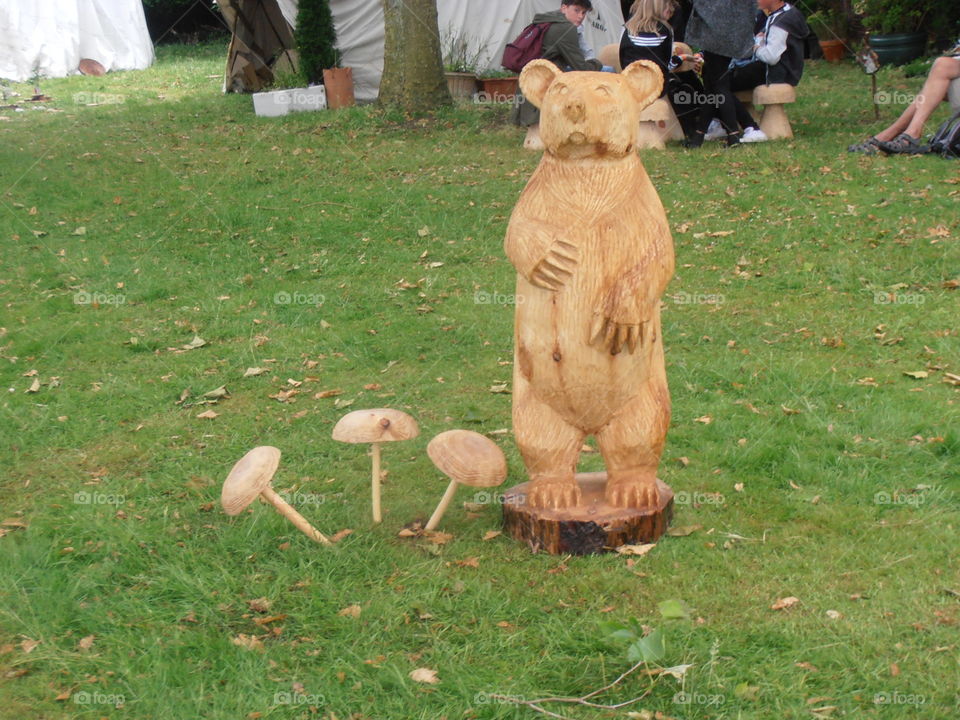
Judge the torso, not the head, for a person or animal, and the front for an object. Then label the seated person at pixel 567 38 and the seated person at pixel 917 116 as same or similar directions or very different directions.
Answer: very different directions

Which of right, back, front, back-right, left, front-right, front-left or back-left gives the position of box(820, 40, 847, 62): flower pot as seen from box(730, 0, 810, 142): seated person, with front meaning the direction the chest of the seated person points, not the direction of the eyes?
right

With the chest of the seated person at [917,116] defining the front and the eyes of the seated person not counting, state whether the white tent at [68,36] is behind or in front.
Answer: in front

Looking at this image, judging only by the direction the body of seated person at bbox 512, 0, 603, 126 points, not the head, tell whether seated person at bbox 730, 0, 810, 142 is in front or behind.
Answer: in front

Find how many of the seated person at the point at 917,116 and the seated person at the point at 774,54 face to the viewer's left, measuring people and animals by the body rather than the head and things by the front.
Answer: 2

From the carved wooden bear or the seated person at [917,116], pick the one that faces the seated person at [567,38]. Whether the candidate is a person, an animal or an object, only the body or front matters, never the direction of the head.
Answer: the seated person at [917,116]

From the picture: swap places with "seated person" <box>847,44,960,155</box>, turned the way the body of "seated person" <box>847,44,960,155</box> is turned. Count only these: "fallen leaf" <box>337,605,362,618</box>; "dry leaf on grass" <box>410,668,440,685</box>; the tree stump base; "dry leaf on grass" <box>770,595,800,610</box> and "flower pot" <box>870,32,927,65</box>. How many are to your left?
4

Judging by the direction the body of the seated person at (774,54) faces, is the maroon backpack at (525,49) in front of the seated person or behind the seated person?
in front

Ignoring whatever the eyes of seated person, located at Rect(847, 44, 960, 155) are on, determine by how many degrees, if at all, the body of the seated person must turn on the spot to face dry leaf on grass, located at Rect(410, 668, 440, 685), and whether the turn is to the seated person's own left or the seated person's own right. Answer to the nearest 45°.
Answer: approximately 90° to the seated person's own left

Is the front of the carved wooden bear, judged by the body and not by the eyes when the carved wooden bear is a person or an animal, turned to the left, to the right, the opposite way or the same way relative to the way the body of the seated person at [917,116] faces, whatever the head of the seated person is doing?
to the left

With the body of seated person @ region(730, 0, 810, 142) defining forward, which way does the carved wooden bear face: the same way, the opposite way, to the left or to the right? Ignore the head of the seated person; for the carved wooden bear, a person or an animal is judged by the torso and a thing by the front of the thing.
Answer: to the left

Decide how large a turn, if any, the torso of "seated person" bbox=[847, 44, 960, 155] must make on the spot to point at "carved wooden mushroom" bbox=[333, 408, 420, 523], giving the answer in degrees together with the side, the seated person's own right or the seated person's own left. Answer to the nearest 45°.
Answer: approximately 90° to the seated person's own left
